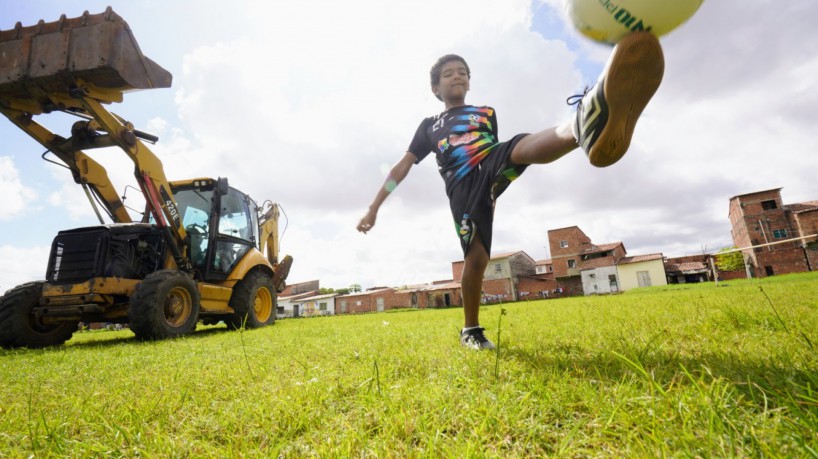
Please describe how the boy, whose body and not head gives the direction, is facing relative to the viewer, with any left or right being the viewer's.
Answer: facing the viewer and to the right of the viewer

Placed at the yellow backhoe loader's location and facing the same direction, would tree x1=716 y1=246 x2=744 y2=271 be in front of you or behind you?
behind

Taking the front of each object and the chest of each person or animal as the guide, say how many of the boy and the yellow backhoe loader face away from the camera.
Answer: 0

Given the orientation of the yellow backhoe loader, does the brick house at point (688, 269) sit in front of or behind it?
behind

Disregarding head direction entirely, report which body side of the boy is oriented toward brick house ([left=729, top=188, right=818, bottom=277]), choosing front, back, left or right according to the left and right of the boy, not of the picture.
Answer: left

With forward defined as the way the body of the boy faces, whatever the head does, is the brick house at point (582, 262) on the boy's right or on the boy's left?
on the boy's left

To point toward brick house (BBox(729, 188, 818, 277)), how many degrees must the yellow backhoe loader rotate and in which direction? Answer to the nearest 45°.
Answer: approximately 135° to its left
